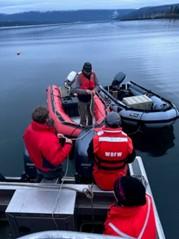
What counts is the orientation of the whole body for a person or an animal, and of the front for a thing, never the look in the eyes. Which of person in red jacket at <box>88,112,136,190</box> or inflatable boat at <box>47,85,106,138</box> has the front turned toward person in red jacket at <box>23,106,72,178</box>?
the inflatable boat

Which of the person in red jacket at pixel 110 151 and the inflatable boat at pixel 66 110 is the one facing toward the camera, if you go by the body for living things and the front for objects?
the inflatable boat

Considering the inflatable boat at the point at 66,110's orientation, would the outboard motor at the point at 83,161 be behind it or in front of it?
in front

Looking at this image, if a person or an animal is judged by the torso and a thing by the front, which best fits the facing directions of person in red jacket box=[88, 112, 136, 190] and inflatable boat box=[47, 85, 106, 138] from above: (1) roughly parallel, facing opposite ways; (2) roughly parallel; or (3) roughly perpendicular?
roughly parallel, facing opposite ways

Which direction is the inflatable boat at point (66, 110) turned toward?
toward the camera

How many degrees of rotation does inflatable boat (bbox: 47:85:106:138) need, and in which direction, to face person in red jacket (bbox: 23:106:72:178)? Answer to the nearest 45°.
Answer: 0° — it already faces them

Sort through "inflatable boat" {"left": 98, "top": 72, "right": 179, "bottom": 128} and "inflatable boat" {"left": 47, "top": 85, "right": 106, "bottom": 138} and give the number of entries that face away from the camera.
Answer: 0

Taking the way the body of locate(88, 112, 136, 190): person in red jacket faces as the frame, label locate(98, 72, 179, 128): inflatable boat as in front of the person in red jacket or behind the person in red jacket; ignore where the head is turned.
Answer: in front

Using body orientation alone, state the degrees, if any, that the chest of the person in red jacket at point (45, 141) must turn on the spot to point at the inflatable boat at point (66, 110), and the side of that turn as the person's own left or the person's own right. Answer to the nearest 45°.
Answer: approximately 45° to the person's own left

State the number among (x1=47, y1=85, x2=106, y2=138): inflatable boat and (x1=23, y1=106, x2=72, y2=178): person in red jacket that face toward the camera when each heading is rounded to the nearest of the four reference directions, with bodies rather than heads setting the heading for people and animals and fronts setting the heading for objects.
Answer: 1

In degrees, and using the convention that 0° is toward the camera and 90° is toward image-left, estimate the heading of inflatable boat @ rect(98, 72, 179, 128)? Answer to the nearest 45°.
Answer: approximately 315°

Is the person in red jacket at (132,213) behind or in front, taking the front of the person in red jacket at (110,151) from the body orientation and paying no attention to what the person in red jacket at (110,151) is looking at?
behind

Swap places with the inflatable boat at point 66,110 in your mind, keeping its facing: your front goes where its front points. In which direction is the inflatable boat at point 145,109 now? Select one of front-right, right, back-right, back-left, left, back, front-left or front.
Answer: left

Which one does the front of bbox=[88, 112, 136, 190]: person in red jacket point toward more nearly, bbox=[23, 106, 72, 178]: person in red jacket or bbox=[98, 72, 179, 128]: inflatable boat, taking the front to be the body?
the inflatable boat

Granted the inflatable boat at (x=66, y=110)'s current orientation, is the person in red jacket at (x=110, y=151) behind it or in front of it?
in front

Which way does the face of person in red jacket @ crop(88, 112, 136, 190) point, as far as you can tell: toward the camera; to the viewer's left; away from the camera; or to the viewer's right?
away from the camera

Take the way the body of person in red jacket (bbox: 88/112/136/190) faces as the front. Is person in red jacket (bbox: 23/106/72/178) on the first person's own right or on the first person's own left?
on the first person's own left

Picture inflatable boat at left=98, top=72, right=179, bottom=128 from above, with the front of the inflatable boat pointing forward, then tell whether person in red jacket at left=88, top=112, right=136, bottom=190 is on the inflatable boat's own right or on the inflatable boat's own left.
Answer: on the inflatable boat's own right

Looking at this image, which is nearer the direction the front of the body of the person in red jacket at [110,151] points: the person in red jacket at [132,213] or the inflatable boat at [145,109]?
the inflatable boat

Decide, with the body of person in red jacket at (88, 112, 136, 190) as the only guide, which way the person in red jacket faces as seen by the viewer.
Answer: away from the camera
